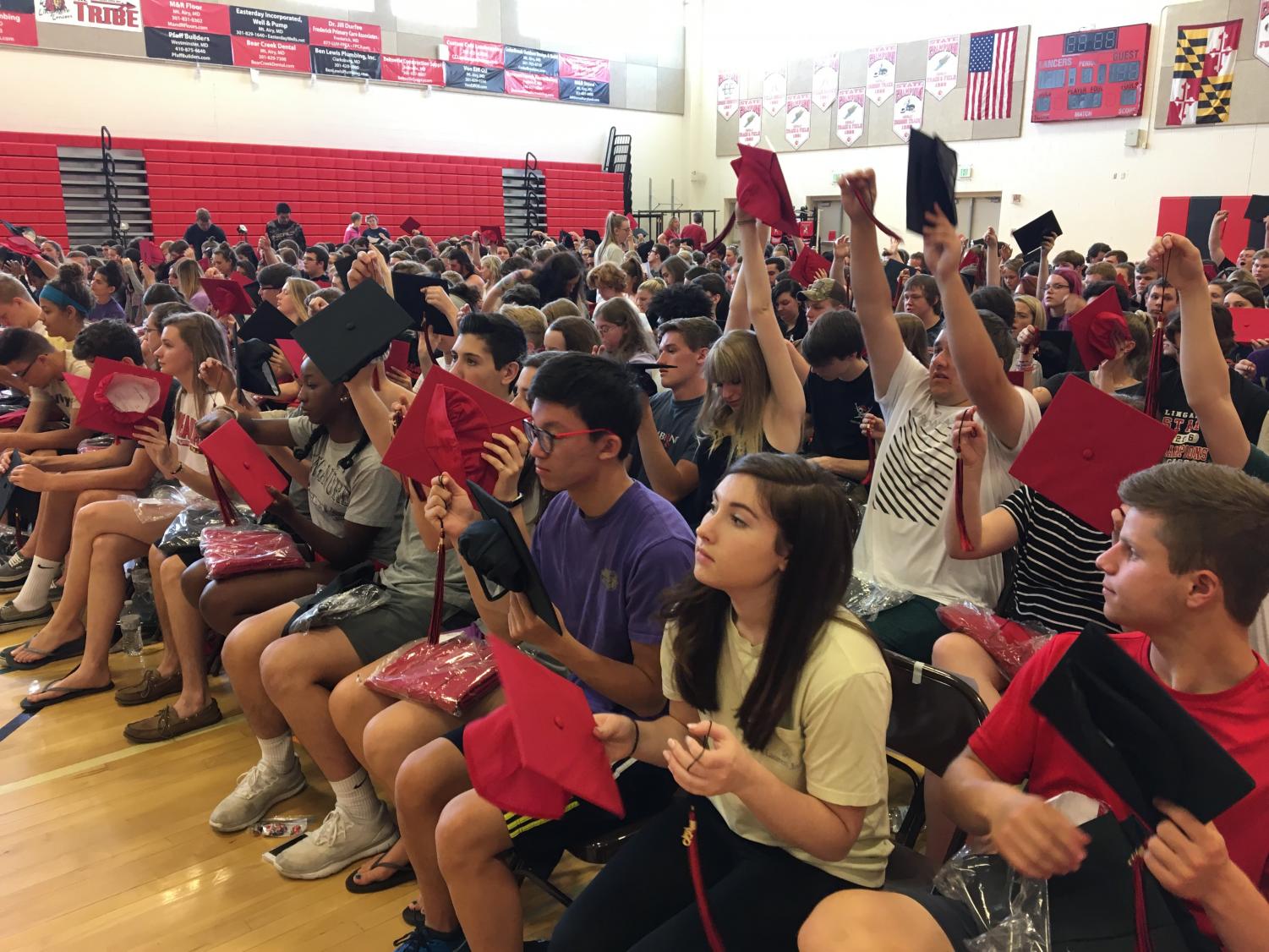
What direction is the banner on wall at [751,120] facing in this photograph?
toward the camera

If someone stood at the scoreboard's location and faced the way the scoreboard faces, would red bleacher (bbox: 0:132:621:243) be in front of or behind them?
in front

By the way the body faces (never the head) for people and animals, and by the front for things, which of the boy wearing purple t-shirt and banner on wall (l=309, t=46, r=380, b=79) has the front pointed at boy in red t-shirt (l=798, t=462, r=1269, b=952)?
the banner on wall

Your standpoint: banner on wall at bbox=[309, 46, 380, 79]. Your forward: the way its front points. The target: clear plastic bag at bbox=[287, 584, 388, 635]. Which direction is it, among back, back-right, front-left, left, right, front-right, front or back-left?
front

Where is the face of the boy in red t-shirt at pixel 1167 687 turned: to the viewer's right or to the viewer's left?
to the viewer's left

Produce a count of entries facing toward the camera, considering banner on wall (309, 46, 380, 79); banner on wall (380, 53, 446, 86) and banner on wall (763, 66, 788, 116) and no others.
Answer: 3

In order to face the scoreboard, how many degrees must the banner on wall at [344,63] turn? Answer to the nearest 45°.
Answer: approximately 45° to its left

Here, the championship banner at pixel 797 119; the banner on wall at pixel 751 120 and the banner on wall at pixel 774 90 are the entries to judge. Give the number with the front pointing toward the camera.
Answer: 3

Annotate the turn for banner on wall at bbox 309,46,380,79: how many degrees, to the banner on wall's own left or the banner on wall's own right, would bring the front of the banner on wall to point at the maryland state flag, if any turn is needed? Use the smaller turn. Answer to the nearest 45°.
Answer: approximately 45° to the banner on wall's own left

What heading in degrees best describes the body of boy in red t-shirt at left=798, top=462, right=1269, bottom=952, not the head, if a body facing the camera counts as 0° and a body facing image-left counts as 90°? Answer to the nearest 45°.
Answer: approximately 45°

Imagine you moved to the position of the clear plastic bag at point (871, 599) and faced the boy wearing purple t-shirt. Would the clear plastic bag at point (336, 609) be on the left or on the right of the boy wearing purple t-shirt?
right

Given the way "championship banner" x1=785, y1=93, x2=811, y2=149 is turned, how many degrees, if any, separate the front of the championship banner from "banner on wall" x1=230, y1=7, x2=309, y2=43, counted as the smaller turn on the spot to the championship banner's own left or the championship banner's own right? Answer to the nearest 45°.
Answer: approximately 45° to the championship banner's own right

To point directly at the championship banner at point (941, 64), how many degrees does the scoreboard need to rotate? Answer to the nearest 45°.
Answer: approximately 90° to its right

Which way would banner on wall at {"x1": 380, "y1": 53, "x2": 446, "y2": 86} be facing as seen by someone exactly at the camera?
facing the viewer

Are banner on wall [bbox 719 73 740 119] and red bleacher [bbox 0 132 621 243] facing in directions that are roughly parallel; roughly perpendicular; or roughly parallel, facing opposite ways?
roughly perpendicular

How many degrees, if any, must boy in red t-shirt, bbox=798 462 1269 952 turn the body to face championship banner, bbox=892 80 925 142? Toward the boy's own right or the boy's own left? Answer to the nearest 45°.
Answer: approximately 135° to the boy's own right

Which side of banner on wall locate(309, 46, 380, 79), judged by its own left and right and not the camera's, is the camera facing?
front
